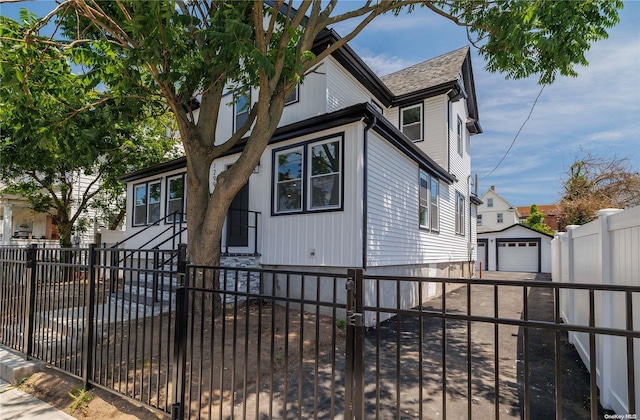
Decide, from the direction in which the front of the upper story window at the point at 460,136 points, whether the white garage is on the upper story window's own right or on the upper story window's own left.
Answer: on the upper story window's own left

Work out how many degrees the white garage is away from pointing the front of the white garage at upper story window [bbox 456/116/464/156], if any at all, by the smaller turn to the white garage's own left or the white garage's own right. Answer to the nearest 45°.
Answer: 0° — it already faces it

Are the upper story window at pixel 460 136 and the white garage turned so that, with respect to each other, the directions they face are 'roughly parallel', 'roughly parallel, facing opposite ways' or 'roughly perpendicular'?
roughly perpendicular

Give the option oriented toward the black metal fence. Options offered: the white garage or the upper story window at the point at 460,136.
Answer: the white garage

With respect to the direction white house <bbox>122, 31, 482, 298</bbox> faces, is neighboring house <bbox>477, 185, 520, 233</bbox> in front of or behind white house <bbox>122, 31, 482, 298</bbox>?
behind

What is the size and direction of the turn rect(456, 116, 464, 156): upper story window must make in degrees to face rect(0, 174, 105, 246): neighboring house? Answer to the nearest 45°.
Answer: approximately 180°

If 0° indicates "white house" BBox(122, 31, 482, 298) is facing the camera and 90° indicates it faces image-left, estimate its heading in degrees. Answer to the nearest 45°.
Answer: approximately 45°

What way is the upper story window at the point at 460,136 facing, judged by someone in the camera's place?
facing to the right of the viewer
